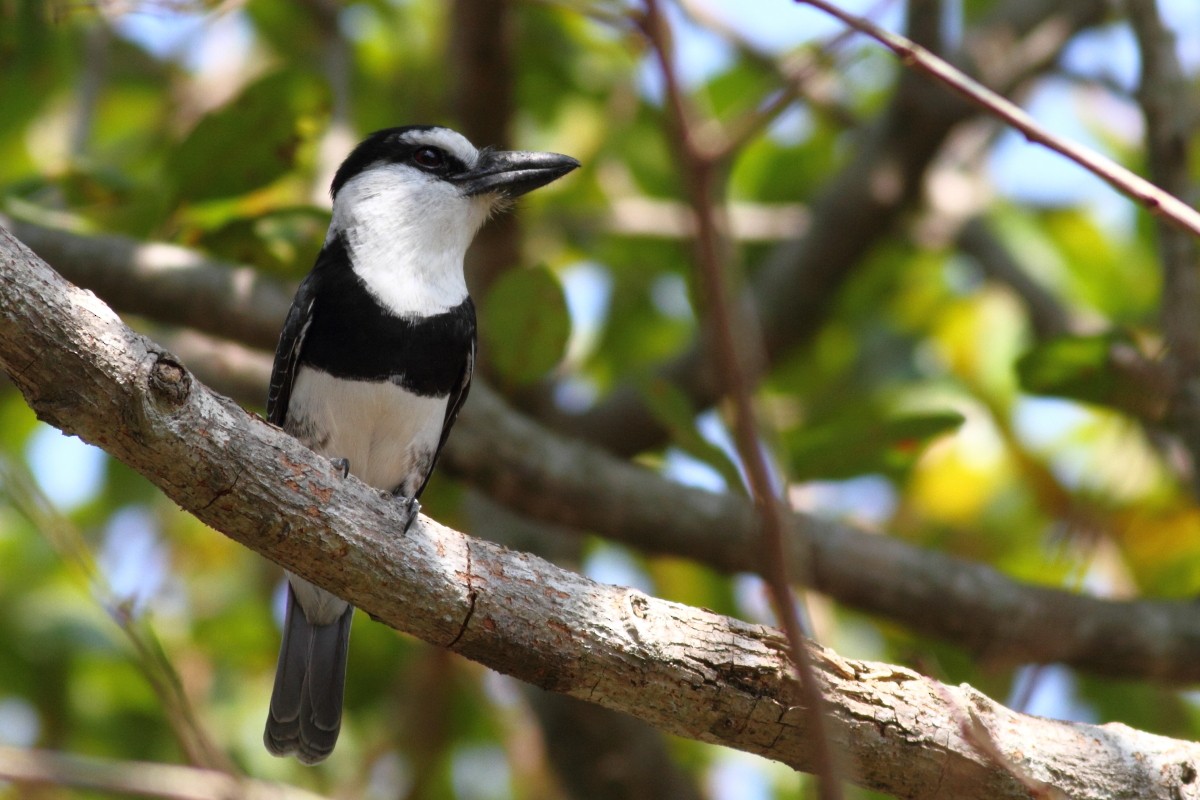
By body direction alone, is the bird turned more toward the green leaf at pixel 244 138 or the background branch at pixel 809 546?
the background branch

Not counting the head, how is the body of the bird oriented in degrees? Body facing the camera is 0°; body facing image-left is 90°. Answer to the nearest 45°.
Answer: approximately 315°

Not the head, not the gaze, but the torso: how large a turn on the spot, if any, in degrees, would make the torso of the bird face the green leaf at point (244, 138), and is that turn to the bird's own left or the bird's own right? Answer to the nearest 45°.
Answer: approximately 135° to the bird's own right
